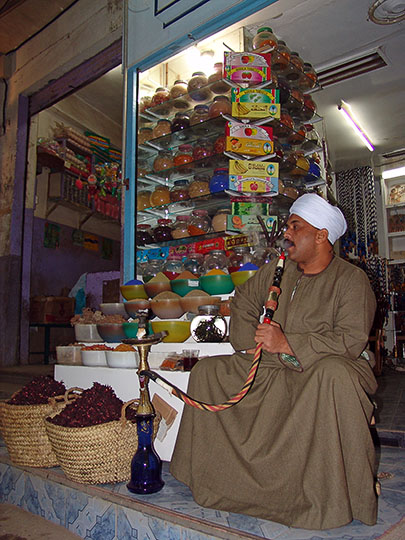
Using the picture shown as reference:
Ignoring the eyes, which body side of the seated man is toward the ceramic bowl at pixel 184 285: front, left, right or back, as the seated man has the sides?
right

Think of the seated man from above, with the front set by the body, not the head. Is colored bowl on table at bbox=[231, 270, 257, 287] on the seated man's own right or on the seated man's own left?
on the seated man's own right

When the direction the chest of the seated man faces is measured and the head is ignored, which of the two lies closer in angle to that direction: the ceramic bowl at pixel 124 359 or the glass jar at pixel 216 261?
the ceramic bowl

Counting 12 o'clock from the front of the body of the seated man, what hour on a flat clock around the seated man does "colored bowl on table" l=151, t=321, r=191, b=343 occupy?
The colored bowl on table is roughly at 3 o'clock from the seated man.

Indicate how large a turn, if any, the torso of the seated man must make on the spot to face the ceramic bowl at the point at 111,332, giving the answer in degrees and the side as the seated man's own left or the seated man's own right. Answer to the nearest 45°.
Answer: approximately 90° to the seated man's own right

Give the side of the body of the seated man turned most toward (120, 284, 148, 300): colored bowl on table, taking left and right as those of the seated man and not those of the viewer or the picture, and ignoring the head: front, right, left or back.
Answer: right

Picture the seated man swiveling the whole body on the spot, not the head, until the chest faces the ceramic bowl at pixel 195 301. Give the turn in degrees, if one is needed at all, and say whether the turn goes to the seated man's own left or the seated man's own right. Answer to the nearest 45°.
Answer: approximately 90° to the seated man's own right

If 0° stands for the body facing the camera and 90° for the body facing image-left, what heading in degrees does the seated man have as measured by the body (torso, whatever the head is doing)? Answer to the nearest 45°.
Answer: approximately 45°

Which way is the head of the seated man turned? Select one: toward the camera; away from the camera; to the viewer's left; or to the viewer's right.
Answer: to the viewer's left
